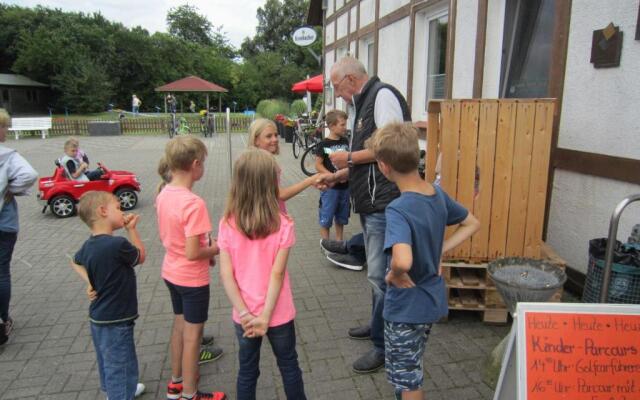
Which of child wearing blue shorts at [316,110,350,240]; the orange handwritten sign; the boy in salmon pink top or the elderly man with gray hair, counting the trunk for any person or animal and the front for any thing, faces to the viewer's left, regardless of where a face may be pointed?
the elderly man with gray hair

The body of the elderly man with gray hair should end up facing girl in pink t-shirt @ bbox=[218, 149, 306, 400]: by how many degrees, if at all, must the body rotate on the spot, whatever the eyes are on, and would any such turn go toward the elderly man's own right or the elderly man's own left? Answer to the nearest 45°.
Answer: approximately 45° to the elderly man's own left

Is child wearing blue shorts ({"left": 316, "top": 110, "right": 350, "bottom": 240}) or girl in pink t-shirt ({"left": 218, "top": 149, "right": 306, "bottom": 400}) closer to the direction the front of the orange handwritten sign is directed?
the girl in pink t-shirt

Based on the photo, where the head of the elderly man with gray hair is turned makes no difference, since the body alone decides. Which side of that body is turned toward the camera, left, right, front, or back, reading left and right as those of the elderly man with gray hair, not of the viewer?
left

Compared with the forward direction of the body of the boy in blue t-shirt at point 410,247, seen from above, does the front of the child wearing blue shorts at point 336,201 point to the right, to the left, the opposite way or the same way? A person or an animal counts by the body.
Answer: the opposite way

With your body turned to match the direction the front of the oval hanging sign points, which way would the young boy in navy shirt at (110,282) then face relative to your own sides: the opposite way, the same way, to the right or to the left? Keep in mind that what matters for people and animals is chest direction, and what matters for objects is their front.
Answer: the opposite way

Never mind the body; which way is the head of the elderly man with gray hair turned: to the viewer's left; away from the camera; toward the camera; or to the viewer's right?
to the viewer's left

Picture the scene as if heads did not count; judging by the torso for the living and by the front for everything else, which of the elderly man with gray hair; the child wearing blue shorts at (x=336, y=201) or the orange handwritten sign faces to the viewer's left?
the elderly man with gray hair

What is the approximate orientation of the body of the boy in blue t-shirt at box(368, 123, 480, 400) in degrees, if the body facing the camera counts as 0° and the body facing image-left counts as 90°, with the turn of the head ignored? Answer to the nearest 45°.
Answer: approximately 135°

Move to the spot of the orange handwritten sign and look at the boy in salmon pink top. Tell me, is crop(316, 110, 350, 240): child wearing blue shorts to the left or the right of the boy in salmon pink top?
right

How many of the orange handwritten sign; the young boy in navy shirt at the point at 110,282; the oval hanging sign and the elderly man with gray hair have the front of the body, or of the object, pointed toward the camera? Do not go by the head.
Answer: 2

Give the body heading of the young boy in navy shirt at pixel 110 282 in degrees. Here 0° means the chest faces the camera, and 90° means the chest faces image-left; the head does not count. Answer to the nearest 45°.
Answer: approximately 225°

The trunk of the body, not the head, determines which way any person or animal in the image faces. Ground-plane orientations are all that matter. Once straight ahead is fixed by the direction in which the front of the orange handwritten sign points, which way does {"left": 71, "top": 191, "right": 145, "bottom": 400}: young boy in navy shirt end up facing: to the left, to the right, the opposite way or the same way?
the opposite way

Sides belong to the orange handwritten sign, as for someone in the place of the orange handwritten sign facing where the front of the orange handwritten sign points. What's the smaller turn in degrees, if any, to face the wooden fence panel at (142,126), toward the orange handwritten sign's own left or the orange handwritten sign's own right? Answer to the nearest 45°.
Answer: approximately 135° to the orange handwritten sign's own right

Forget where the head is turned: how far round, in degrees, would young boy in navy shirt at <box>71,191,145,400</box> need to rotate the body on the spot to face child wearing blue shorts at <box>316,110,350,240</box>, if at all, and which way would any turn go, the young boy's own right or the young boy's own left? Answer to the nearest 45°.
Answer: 0° — they already face them

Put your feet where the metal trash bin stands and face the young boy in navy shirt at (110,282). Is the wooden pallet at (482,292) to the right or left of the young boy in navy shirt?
right

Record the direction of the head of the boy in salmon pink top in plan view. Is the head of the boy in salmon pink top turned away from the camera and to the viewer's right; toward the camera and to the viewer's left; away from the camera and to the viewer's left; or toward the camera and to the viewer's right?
away from the camera and to the viewer's right
